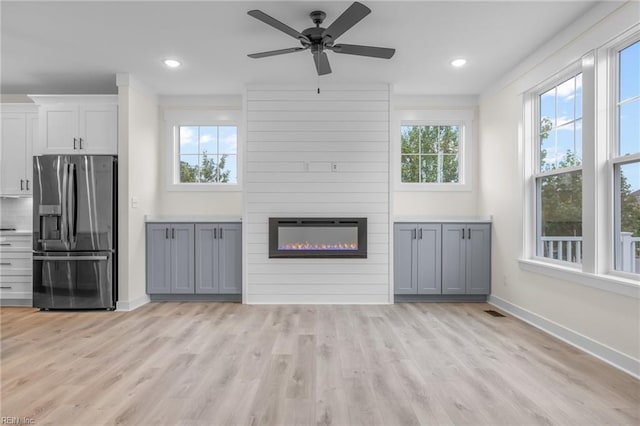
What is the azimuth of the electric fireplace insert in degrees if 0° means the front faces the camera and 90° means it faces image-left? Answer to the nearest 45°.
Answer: approximately 0°

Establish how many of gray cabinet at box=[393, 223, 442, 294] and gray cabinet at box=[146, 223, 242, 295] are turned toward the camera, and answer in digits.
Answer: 2

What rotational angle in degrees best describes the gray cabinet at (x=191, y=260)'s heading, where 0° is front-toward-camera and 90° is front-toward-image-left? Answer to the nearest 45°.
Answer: approximately 0°

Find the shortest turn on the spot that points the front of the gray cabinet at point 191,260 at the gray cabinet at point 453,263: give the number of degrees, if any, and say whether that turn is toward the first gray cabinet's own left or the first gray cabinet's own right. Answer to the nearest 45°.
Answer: approximately 90° to the first gray cabinet's own left

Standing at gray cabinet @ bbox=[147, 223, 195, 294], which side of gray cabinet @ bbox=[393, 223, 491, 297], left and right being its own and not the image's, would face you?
right

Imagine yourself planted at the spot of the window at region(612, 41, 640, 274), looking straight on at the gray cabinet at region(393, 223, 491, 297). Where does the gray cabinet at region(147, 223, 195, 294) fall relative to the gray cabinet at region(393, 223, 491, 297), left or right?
left

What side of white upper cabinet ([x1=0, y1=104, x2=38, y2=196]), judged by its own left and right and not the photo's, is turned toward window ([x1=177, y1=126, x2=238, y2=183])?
left

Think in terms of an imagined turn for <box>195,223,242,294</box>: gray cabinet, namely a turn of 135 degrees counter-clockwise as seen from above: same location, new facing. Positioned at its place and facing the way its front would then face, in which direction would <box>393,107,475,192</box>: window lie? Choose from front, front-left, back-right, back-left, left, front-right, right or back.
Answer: front-right

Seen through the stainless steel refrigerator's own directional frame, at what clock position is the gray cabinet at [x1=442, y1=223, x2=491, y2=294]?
The gray cabinet is roughly at 10 o'clock from the stainless steel refrigerator.
